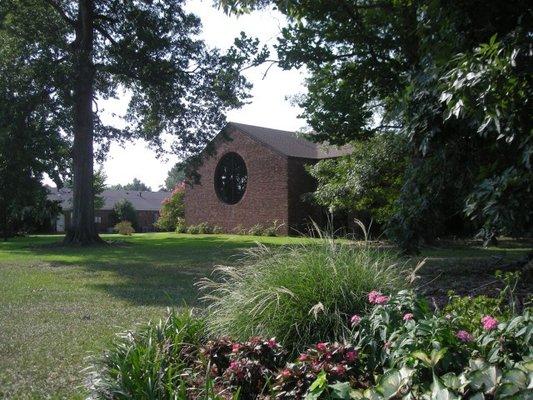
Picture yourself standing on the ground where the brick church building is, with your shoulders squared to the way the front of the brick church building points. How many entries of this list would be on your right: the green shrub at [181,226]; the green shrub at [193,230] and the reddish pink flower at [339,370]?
2

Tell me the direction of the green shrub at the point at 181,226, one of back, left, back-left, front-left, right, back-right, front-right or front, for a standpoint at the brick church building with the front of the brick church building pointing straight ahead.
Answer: right

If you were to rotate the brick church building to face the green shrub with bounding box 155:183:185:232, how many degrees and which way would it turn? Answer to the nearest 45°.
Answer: approximately 90° to its right

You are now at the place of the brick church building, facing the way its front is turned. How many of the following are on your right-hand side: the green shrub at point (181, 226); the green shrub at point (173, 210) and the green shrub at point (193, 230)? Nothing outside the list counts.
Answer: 3

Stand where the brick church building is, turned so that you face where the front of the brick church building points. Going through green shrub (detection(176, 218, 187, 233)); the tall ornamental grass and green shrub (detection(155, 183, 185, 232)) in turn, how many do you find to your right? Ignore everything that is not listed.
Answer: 2

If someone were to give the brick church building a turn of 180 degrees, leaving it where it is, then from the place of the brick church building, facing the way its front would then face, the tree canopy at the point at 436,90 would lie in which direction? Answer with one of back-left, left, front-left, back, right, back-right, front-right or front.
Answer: back-right

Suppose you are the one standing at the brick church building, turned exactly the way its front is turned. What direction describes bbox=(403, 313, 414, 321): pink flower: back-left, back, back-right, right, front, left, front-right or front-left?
front-left

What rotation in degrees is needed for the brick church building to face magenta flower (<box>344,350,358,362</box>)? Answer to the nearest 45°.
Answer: approximately 45° to its left

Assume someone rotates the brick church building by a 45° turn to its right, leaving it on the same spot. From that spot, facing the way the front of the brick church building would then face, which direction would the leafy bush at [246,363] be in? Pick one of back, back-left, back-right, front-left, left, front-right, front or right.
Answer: left

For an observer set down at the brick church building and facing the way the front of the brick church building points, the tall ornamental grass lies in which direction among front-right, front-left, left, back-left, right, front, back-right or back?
front-left

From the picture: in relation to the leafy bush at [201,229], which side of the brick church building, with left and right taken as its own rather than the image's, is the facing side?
front

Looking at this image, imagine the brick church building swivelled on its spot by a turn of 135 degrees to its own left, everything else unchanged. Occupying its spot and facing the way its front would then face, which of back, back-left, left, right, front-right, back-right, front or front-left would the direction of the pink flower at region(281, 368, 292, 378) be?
right

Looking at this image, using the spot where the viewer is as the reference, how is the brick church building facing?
facing the viewer and to the left of the viewer

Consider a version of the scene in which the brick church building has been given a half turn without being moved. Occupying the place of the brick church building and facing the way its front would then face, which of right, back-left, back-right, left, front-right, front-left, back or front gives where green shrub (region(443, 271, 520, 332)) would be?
back-right

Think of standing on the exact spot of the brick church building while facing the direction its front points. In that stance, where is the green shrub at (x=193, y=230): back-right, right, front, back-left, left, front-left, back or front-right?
right
